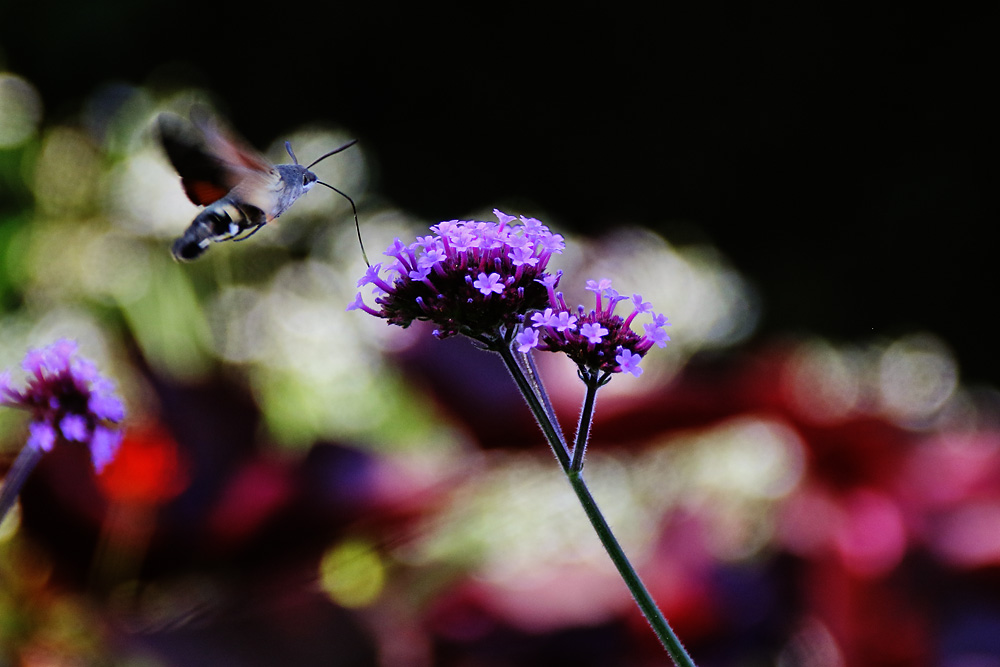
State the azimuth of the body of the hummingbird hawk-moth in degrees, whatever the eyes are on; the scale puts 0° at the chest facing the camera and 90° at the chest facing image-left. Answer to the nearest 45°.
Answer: approximately 270°
